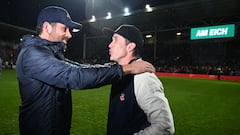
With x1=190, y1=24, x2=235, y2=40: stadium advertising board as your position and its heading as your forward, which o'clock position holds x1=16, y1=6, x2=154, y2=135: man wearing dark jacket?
The man wearing dark jacket is roughly at 12 o'clock from the stadium advertising board.

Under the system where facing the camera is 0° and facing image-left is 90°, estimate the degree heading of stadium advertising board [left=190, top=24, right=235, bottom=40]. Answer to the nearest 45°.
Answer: approximately 0°

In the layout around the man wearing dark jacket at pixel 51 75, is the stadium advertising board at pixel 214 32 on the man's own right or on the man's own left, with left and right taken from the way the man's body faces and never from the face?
on the man's own left

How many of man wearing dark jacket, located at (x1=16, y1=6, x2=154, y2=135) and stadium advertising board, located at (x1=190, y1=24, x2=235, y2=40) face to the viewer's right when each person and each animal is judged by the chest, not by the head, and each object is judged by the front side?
1

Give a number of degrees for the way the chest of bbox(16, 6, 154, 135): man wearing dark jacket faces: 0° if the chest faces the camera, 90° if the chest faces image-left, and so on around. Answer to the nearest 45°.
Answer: approximately 270°
